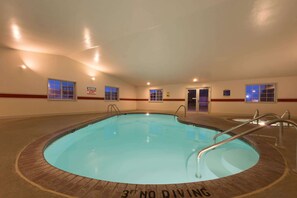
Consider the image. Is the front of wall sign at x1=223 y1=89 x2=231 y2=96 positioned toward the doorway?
no

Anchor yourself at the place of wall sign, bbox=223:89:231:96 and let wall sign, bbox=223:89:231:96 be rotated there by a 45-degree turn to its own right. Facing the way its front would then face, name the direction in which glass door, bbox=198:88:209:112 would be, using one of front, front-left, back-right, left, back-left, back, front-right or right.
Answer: right

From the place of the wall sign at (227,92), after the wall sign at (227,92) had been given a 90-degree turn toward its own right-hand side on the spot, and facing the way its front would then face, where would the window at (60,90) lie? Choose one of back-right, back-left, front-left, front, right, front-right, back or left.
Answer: front-left

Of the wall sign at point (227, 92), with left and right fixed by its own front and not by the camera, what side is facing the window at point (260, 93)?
left

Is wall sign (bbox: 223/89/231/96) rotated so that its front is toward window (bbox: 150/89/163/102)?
no

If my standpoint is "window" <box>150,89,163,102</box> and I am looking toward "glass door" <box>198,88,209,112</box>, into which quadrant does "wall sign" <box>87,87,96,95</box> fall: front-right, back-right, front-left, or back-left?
back-right

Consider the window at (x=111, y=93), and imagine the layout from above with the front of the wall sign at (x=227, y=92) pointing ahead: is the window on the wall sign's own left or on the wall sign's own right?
on the wall sign's own right

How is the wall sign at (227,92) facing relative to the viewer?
toward the camera

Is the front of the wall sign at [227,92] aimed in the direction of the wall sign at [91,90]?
no

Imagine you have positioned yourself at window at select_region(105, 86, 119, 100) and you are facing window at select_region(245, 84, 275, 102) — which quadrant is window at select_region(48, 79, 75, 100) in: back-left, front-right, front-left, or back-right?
back-right
